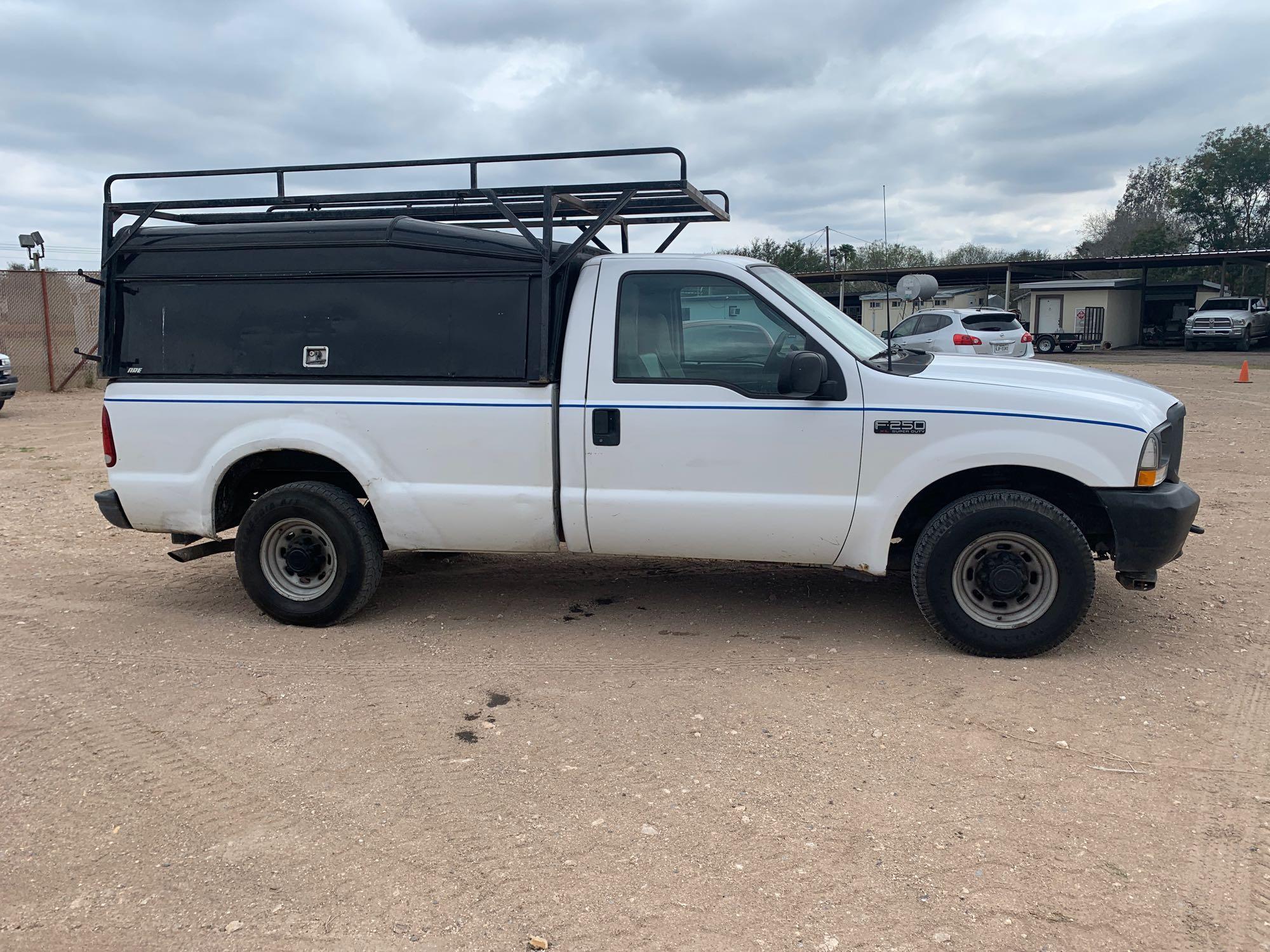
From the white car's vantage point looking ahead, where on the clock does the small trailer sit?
The small trailer is roughly at 2 o'clock from the white car.

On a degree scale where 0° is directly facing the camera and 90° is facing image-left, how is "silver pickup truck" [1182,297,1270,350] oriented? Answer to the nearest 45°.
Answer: approximately 45°

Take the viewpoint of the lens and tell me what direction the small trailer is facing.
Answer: facing away from the viewer and to the left of the viewer

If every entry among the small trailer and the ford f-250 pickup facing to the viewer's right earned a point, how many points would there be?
1

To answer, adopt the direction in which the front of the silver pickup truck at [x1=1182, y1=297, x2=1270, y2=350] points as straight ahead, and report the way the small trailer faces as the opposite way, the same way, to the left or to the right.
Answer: to the right

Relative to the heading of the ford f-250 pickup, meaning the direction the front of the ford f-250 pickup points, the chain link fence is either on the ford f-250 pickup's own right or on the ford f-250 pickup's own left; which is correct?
on the ford f-250 pickup's own left

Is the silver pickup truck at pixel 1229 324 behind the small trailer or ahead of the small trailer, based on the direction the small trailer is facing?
behind

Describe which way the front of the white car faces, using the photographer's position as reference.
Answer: facing away from the viewer and to the left of the viewer

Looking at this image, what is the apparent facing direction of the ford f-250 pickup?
to the viewer's right

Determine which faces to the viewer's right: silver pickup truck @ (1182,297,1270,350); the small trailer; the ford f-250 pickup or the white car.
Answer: the ford f-250 pickup

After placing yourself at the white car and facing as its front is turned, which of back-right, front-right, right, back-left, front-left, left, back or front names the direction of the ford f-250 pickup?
back-left

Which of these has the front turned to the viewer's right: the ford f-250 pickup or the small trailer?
the ford f-250 pickup

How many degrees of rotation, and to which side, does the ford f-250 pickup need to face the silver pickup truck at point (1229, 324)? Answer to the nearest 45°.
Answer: approximately 45° to its left
